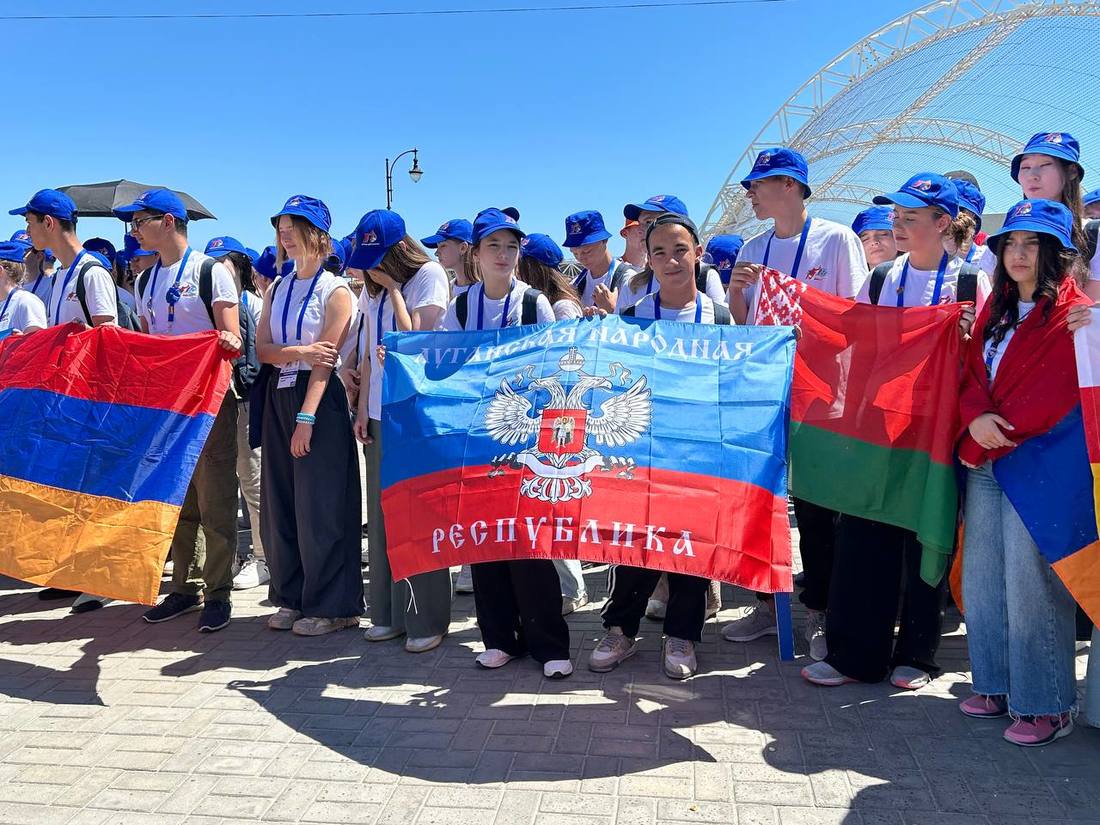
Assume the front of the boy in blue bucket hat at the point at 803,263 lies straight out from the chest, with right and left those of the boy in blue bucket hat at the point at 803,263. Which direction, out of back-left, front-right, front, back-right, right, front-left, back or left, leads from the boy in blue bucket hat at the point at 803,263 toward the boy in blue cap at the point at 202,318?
front-right

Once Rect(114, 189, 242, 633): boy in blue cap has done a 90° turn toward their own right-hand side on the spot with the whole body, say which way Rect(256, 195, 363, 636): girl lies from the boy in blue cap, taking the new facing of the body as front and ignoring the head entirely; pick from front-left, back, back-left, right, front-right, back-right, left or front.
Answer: back

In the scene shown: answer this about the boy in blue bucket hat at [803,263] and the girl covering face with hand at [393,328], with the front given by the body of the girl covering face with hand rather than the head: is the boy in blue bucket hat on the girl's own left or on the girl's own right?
on the girl's own left

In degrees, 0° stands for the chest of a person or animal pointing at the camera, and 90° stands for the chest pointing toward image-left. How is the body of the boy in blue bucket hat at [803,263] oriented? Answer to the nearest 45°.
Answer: approximately 45°

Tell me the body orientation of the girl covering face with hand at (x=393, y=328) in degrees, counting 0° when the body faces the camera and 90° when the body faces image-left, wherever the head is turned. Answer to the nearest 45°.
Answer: approximately 45°

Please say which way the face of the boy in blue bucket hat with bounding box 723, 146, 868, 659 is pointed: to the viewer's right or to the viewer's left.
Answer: to the viewer's left
